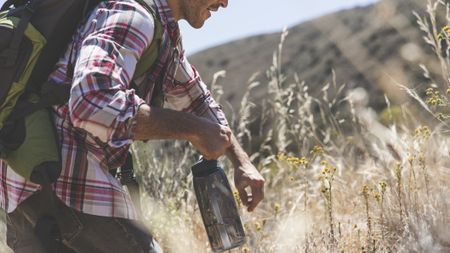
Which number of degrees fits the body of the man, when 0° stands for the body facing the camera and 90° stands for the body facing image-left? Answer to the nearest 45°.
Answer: approximately 270°

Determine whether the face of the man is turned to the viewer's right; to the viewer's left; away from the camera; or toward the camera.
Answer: to the viewer's right
